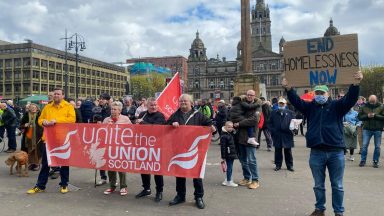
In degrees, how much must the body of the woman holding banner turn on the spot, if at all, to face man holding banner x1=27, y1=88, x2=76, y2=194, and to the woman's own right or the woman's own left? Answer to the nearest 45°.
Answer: approximately 90° to the woman's own right

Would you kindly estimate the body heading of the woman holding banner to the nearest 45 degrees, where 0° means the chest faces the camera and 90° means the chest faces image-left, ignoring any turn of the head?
approximately 0°

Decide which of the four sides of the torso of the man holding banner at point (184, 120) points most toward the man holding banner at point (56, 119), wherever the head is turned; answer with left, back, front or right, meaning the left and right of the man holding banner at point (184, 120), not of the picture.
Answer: right

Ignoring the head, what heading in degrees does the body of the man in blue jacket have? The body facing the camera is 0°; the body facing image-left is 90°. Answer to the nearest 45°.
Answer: approximately 0°

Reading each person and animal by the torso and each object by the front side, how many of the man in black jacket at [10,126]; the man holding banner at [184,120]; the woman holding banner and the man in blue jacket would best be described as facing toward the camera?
3
